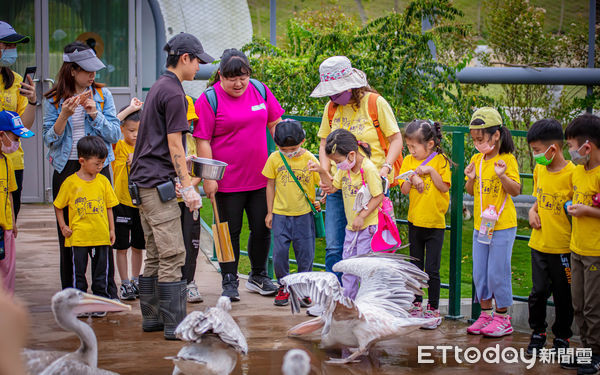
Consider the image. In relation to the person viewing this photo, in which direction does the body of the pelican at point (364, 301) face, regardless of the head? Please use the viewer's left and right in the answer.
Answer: facing to the left of the viewer

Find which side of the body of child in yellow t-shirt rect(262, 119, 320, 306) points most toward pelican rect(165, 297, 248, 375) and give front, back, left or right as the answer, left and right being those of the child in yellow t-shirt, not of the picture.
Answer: front

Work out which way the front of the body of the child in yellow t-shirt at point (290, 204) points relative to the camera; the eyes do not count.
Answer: toward the camera

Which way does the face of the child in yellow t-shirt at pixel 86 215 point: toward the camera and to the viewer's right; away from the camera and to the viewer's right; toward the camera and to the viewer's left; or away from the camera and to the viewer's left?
toward the camera and to the viewer's right

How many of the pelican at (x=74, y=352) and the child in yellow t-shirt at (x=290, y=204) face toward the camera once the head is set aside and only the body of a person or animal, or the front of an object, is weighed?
1

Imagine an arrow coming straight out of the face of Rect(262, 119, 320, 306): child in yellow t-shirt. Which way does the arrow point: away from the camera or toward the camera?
toward the camera

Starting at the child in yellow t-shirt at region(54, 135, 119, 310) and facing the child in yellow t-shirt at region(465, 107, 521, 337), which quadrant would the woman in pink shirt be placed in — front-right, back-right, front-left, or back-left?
front-left

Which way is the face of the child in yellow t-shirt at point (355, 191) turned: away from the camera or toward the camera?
toward the camera

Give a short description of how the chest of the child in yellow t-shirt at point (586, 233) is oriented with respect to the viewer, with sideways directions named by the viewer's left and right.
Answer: facing the viewer and to the left of the viewer

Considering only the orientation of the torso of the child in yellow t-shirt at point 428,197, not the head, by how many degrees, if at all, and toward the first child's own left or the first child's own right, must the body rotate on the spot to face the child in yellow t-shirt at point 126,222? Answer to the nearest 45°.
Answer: approximately 45° to the first child's own right

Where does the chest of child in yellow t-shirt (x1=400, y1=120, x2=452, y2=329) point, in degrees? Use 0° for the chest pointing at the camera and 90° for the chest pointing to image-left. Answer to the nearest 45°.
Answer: approximately 45°

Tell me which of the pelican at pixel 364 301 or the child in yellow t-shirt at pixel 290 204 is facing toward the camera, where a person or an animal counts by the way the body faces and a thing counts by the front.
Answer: the child in yellow t-shirt

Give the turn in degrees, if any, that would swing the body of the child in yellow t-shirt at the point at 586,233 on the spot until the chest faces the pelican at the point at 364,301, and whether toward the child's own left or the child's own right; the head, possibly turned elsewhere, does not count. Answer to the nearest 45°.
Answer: approximately 45° to the child's own right

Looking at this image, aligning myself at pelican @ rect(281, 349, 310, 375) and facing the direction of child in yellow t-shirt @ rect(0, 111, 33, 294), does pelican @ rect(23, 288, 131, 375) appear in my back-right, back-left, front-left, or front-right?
front-left

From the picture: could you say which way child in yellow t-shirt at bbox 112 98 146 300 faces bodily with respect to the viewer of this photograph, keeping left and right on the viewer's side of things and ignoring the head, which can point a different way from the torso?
facing the viewer and to the right of the viewer

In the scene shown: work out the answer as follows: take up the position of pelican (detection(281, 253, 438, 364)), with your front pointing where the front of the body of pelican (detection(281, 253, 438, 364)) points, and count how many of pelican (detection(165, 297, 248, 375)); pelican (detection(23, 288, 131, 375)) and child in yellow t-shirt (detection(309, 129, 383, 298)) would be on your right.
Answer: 1

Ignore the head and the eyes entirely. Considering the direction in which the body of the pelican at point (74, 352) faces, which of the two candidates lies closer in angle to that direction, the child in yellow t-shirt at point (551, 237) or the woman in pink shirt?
the child in yellow t-shirt
